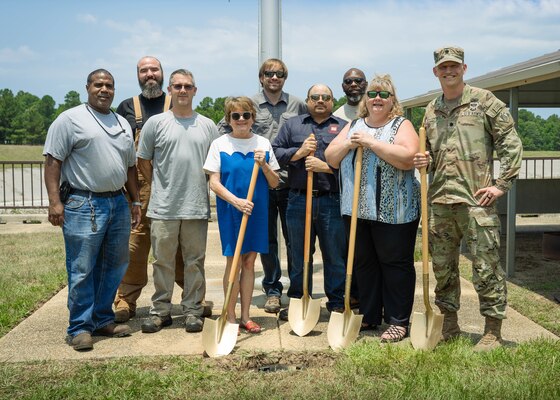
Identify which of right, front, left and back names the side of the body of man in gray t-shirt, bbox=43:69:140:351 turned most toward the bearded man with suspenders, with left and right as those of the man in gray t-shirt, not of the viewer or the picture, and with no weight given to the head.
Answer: left

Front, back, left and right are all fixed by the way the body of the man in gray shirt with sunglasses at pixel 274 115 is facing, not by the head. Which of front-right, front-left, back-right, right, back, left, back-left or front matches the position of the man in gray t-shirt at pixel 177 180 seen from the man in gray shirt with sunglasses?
front-right

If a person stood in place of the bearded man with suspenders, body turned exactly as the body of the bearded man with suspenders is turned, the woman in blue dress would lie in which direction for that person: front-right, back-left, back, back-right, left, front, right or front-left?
front-left

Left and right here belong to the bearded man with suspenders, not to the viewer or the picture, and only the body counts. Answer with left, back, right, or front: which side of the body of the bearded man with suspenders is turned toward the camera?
front

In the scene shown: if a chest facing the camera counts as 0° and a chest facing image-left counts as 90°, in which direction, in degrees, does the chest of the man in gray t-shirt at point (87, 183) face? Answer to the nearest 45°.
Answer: approximately 315°

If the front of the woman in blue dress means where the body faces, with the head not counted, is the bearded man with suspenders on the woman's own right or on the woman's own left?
on the woman's own right

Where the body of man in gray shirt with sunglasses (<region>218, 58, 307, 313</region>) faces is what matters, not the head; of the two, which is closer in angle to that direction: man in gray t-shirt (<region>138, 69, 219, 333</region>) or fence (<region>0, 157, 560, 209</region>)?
the man in gray t-shirt

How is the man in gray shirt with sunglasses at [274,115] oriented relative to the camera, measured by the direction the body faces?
toward the camera

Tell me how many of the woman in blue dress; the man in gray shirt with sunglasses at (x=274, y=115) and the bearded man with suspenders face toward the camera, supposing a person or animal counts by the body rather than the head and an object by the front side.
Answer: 3
